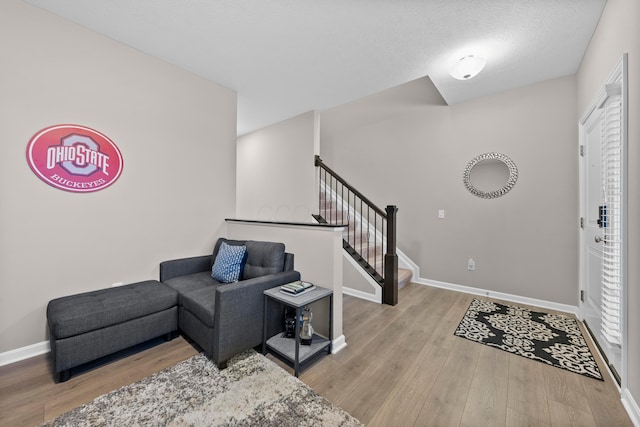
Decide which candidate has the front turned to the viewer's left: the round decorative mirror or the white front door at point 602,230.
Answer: the white front door

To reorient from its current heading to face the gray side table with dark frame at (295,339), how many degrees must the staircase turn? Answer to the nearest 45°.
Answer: approximately 45° to its right

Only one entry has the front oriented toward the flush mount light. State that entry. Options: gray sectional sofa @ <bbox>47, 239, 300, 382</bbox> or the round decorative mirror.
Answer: the round decorative mirror

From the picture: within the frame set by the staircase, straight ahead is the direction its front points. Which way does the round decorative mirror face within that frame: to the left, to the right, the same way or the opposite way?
to the right

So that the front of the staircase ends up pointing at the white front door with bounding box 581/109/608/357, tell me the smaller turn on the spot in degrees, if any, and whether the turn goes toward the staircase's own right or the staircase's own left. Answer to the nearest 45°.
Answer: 0° — it already faces it

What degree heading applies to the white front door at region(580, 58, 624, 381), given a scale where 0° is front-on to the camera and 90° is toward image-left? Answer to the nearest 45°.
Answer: approximately 90°

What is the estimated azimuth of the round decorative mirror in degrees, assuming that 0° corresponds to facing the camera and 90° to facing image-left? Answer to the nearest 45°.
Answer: approximately 0°

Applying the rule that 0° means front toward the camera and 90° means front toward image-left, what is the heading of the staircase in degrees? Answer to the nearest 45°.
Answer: approximately 315°

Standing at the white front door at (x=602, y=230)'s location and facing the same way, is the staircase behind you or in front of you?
in front

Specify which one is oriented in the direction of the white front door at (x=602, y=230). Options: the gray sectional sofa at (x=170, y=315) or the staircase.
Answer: the staircase

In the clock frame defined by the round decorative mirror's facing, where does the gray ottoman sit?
The gray ottoman is roughly at 1 o'clock from the round decorative mirror.

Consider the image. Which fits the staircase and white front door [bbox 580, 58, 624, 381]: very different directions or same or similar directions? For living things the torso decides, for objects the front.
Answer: very different directions

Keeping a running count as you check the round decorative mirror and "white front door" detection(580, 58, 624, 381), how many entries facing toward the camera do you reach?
1

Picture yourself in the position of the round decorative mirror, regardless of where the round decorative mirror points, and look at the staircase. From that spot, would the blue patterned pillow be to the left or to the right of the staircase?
left
